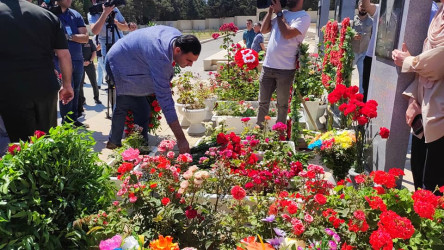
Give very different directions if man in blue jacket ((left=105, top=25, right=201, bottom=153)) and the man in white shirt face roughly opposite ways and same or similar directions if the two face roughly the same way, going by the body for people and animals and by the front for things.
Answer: very different directions

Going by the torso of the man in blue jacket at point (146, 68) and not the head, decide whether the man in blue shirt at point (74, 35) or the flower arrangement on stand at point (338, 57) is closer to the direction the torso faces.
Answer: the flower arrangement on stand

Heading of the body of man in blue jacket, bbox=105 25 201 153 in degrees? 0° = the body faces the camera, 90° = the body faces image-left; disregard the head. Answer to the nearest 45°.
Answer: approximately 270°

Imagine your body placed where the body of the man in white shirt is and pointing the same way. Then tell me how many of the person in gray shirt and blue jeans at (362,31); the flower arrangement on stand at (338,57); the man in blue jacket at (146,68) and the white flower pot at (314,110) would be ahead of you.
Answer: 1

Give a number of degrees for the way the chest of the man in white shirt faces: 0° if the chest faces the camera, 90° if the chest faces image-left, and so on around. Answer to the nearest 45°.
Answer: approximately 45°

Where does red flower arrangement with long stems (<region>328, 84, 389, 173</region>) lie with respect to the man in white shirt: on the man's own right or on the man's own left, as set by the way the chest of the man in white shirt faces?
on the man's own left

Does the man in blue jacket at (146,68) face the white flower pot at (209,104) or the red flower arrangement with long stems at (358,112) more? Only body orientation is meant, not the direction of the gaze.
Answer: the red flower arrangement with long stems

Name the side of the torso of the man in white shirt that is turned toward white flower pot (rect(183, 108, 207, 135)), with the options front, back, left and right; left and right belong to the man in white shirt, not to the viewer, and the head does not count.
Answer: right

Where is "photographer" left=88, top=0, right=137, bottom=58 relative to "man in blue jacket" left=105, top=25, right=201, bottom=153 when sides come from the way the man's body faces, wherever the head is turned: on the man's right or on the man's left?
on the man's left

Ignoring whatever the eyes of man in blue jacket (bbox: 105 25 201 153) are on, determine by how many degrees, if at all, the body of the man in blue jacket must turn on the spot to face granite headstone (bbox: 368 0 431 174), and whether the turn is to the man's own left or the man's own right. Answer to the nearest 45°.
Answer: approximately 45° to the man's own right

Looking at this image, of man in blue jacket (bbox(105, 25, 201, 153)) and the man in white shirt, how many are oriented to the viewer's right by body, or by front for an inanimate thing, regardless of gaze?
1
